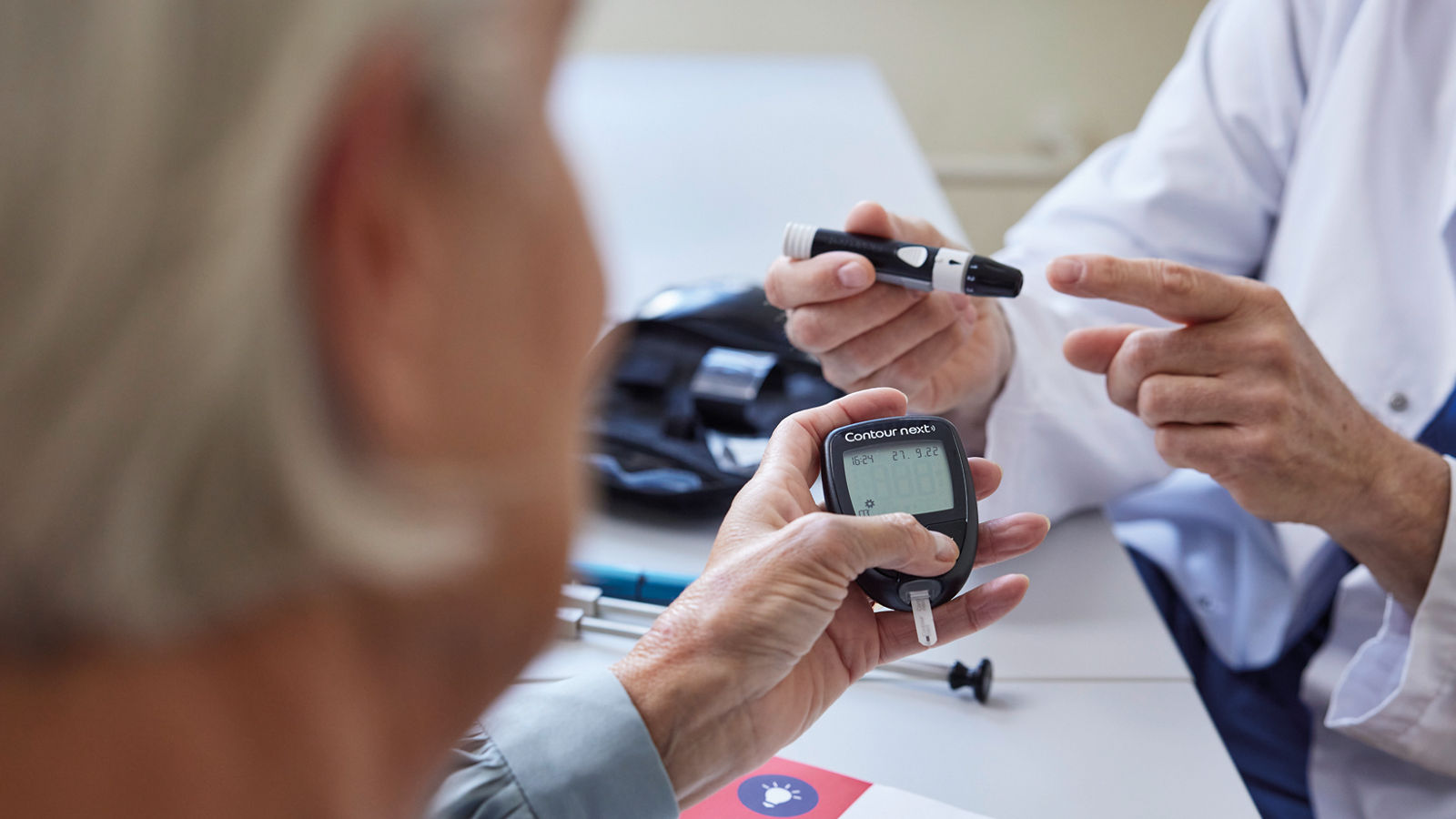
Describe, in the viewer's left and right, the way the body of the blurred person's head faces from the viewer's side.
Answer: facing away from the viewer and to the right of the viewer

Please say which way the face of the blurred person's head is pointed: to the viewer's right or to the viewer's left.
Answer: to the viewer's right
